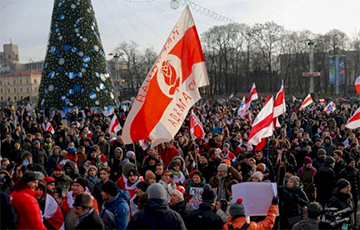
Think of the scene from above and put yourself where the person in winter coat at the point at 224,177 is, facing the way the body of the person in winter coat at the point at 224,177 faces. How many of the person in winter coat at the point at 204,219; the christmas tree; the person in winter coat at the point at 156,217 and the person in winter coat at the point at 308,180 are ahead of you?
2

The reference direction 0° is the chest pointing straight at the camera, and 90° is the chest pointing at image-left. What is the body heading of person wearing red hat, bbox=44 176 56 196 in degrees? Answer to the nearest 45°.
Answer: approximately 315°

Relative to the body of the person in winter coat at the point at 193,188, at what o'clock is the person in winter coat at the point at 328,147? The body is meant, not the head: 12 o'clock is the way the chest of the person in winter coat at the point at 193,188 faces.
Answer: the person in winter coat at the point at 328,147 is roughly at 7 o'clock from the person in winter coat at the point at 193,188.

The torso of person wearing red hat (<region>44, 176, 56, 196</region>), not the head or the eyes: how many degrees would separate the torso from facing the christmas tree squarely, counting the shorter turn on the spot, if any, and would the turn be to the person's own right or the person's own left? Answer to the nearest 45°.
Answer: approximately 135° to the person's own left

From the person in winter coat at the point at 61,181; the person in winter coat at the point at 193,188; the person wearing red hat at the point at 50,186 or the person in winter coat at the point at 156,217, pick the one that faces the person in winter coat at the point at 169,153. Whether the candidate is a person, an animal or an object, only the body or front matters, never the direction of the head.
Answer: the person in winter coat at the point at 156,217

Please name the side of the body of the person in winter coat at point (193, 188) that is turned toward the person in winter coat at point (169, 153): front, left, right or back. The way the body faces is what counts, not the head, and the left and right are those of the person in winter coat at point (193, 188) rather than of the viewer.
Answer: back

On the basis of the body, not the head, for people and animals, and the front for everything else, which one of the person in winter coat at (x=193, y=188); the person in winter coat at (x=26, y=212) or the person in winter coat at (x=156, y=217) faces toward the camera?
the person in winter coat at (x=193, y=188)

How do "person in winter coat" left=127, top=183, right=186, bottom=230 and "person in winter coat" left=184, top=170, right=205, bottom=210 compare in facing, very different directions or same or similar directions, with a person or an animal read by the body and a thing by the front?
very different directions

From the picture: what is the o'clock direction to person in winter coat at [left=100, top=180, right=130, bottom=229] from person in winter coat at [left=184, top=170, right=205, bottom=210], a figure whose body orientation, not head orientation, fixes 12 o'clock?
person in winter coat at [left=100, top=180, right=130, bottom=229] is roughly at 1 o'clock from person in winter coat at [left=184, top=170, right=205, bottom=210].

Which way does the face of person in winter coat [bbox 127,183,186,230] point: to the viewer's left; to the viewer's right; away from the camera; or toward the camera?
away from the camera

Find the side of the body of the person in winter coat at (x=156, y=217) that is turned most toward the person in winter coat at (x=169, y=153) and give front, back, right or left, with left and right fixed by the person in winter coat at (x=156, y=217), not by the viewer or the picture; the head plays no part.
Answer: front

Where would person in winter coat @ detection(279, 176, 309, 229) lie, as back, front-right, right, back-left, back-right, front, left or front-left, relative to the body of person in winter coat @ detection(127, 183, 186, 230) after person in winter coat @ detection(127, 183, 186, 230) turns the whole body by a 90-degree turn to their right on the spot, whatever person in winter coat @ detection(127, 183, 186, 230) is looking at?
front-left

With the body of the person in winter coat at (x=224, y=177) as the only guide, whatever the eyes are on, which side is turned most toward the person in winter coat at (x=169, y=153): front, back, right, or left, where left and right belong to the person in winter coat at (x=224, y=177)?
back

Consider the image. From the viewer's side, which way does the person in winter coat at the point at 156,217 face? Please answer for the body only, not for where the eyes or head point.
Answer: away from the camera

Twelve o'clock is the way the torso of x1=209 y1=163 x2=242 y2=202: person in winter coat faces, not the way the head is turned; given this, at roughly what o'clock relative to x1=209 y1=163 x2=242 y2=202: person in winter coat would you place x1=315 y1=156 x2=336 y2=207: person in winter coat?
x1=315 y1=156 x2=336 y2=207: person in winter coat is roughly at 8 o'clock from x1=209 y1=163 x2=242 y2=202: person in winter coat.

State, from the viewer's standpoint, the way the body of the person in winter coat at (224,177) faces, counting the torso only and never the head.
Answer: toward the camera

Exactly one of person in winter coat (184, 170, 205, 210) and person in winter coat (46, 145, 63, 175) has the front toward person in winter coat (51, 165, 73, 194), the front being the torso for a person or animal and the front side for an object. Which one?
person in winter coat (46, 145, 63, 175)
